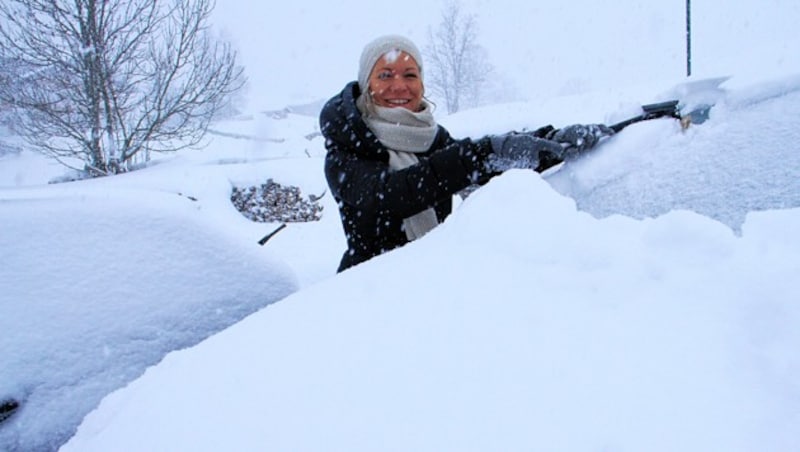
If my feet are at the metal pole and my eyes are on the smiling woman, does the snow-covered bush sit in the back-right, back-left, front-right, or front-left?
front-right

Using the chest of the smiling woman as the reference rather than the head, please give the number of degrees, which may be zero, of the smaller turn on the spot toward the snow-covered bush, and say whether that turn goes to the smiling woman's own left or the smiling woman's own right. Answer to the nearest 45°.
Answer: approximately 180°

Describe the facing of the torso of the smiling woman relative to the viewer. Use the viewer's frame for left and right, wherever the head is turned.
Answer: facing the viewer and to the right of the viewer

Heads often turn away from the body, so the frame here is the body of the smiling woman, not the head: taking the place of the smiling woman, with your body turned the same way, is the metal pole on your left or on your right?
on your left
